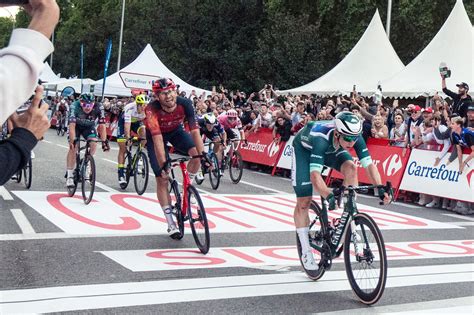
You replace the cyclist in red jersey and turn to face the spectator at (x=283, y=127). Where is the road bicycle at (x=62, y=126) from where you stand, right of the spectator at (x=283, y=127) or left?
left

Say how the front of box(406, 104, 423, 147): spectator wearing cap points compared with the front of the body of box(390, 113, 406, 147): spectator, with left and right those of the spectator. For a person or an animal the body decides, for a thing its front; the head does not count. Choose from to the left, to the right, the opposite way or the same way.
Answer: the same way

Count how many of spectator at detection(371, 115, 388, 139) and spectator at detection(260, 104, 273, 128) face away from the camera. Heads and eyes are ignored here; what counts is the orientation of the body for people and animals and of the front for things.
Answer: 0

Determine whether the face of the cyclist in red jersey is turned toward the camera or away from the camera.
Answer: toward the camera

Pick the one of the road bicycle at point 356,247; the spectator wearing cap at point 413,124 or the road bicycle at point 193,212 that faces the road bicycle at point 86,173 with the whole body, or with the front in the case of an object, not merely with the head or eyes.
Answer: the spectator wearing cap

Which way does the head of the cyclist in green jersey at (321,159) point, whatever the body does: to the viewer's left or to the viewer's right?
to the viewer's right

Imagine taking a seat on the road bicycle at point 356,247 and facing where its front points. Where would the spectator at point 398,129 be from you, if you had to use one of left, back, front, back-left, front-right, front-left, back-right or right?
back-left

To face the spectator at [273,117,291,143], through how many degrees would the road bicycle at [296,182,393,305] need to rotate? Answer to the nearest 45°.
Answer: approximately 135° to its left

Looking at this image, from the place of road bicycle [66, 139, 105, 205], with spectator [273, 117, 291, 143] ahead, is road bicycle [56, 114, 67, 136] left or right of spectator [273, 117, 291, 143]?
left

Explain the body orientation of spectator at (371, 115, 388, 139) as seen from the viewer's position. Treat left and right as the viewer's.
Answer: facing the viewer and to the left of the viewer

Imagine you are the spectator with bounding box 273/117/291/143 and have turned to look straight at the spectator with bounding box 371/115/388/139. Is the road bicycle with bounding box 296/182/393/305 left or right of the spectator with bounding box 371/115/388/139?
right

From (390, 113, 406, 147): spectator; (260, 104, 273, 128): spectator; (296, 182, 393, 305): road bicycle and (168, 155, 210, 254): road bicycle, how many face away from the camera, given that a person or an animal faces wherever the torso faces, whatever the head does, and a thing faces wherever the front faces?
0

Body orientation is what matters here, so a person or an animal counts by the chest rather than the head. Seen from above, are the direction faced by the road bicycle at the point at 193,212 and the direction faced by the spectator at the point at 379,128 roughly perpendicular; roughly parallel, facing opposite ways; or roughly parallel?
roughly perpendicular

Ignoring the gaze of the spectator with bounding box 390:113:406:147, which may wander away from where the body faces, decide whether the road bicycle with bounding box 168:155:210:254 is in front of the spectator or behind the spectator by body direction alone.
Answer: in front

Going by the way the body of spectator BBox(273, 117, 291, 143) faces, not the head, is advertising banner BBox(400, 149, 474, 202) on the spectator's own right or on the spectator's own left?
on the spectator's own left

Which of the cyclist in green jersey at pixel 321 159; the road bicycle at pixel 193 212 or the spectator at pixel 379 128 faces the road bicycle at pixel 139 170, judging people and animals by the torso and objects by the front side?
the spectator

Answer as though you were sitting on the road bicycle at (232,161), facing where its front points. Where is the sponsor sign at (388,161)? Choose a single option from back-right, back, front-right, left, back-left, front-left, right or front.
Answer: front-left

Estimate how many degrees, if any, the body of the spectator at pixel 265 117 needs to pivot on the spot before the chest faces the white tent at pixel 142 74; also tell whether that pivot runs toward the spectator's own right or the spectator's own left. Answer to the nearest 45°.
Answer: approximately 90° to the spectator's own right
